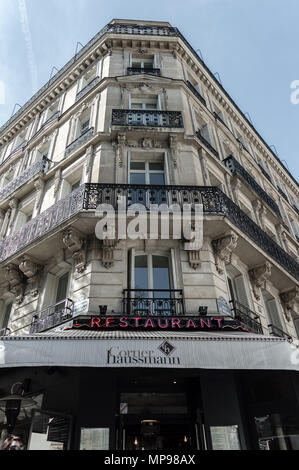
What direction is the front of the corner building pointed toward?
toward the camera

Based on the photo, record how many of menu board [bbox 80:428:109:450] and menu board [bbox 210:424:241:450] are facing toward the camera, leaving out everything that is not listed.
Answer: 2

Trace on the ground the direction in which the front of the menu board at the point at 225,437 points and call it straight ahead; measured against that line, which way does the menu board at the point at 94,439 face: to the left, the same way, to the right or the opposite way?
the same way

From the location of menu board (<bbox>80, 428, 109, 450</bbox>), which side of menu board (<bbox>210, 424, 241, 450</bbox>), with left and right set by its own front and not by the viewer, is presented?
right

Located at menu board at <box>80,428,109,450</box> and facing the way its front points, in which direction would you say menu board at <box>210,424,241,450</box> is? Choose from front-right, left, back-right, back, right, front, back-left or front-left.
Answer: left

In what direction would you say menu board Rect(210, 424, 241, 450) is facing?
toward the camera
